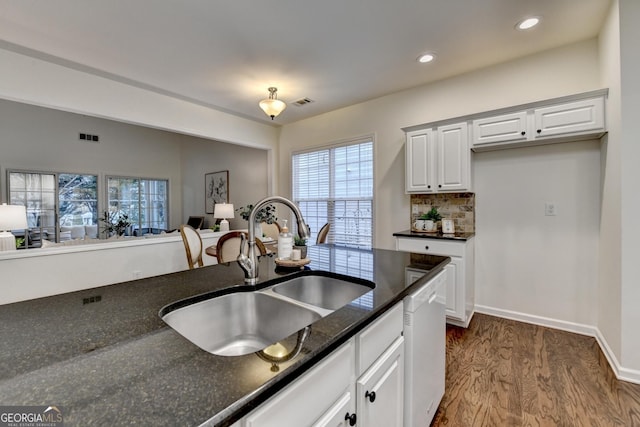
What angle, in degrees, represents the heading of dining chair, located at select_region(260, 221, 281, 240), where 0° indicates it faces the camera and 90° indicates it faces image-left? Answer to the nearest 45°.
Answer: approximately 45°

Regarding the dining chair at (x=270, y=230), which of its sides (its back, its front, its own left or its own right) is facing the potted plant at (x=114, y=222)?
right

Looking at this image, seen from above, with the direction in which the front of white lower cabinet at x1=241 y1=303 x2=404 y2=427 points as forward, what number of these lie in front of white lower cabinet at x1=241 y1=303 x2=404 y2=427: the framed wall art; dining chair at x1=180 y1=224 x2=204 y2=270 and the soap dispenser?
0

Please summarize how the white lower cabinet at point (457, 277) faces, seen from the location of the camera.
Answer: facing the viewer

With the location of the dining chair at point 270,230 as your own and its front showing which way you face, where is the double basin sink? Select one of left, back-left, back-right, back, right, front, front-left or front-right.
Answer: front-left

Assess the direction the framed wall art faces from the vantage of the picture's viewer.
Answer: facing the viewer and to the left of the viewer

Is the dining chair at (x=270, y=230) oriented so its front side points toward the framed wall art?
no

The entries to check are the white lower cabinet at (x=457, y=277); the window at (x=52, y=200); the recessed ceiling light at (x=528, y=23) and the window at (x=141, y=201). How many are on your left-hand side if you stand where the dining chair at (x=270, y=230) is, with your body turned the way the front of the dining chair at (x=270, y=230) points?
2

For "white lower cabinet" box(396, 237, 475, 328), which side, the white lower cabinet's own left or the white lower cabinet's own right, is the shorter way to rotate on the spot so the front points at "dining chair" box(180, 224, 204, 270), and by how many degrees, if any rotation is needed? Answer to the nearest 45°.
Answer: approximately 90° to the white lower cabinet's own right

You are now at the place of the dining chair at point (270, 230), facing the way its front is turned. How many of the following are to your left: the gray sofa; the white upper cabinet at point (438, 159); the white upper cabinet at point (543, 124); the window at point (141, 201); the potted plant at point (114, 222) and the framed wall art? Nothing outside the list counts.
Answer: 2

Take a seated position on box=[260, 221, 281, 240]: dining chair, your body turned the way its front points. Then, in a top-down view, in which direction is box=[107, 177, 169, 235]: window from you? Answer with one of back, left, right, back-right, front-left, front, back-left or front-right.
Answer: right

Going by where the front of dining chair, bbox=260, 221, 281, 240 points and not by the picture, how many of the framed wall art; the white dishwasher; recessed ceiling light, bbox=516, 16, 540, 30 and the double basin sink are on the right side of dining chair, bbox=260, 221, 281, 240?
1

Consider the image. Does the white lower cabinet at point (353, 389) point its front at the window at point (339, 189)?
no

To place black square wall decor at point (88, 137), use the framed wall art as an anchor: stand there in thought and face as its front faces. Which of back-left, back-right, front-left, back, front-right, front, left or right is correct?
front-right
